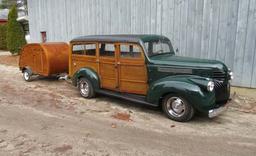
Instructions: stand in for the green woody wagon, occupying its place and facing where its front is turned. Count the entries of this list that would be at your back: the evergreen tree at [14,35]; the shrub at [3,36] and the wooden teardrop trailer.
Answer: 3

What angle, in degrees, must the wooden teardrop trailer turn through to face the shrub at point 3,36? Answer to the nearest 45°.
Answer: approximately 135° to its left

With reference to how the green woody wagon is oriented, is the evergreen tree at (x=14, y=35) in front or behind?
behind

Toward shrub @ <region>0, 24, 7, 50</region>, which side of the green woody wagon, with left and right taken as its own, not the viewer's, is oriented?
back

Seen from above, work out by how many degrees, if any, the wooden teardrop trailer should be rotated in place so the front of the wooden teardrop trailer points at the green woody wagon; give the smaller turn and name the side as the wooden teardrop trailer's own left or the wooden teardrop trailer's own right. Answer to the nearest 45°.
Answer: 0° — it already faces it

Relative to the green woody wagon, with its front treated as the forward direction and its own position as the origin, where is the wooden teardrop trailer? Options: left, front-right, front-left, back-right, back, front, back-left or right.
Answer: back

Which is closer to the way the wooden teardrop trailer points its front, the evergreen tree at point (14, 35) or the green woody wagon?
the green woody wagon

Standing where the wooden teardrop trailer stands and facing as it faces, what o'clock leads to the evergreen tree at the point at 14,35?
The evergreen tree is roughly at 7 o'clock from the wooden teardrop trailer.

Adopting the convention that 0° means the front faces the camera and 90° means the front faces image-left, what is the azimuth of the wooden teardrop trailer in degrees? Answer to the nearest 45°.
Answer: approximately 315°

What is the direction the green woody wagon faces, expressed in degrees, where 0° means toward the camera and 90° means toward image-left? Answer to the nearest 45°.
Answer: approximately 315°
